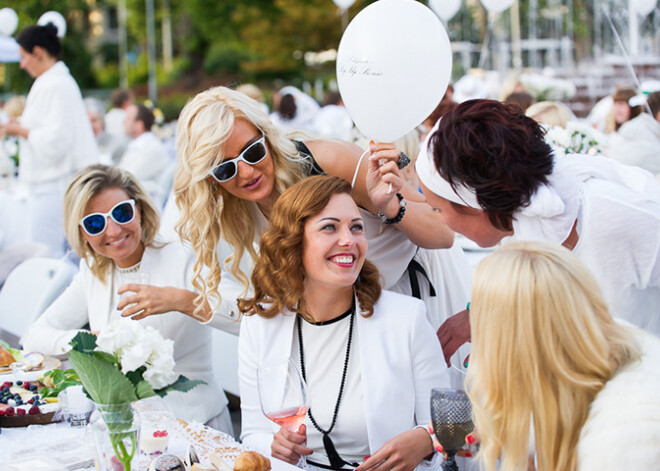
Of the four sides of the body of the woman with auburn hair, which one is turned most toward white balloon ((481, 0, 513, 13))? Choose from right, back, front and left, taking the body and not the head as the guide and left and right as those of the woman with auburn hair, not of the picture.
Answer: back

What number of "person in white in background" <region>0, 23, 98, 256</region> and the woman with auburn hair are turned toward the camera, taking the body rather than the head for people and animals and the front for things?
1

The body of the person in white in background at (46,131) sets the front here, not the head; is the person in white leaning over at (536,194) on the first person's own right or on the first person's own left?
on the first person's own left

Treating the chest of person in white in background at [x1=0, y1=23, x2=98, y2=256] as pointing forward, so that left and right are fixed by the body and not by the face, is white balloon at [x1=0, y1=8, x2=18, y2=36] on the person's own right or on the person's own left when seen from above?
on the person's own right

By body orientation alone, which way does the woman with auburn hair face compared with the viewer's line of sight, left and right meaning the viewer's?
facing the viewer

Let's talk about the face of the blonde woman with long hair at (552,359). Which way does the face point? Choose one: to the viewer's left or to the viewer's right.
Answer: to the viewer's left

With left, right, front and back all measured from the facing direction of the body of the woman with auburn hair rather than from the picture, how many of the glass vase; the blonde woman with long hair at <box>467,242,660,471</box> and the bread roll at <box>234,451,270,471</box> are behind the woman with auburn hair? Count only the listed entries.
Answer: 0

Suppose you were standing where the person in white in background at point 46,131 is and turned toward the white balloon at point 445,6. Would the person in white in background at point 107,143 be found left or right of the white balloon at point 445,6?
left
